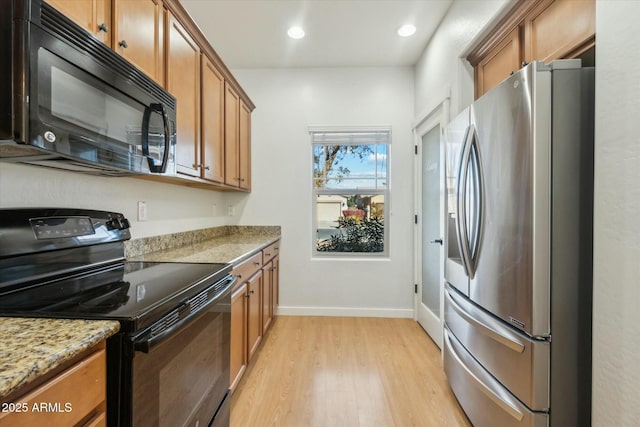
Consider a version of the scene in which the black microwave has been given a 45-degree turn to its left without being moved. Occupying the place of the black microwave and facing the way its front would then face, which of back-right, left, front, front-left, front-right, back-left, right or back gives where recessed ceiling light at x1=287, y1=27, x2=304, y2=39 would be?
front-left

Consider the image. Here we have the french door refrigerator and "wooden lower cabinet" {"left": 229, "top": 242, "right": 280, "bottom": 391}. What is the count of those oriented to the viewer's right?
1

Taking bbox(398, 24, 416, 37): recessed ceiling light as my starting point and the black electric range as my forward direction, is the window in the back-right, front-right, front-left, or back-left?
back-right

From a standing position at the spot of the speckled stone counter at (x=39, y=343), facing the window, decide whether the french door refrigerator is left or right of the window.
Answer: right

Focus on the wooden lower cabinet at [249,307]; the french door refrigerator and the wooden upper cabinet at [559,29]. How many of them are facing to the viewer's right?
1

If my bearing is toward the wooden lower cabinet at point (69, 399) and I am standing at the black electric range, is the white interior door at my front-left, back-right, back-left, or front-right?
back-left

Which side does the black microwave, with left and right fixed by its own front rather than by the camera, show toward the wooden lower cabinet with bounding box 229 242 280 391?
left

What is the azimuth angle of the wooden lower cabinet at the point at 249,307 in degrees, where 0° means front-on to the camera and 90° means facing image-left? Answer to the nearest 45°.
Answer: approximately 270°

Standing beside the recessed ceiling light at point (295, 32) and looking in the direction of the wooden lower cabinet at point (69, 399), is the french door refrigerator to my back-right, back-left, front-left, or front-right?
front-left

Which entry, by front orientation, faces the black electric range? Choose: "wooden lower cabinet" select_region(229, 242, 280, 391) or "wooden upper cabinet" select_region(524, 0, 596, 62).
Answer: the wooden upper cabinet

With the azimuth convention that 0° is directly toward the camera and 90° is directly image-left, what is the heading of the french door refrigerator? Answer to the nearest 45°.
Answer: approximately 45°

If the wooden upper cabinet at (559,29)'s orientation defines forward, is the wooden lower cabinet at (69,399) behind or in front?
in front

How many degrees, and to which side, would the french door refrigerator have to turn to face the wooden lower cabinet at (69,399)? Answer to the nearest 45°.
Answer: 0° — it already faces it

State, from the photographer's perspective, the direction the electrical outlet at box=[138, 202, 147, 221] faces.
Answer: facing the viewer and to the right of the viewer
